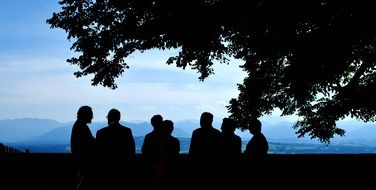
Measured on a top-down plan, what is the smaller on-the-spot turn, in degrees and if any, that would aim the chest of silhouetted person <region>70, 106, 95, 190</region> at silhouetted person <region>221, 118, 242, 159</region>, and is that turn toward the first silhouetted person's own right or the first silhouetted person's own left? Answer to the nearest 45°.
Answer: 0° — they already face them

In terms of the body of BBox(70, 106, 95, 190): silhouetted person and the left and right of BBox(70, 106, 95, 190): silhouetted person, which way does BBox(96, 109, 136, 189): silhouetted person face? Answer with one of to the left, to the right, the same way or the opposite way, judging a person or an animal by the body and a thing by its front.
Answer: to the left

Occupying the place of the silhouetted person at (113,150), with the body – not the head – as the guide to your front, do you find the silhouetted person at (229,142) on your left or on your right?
on your right

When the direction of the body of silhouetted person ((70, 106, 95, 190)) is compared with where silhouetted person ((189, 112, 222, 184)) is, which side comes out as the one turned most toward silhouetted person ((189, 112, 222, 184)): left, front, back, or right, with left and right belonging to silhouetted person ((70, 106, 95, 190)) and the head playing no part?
front

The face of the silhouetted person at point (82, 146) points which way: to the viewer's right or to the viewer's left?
to the viewer's right

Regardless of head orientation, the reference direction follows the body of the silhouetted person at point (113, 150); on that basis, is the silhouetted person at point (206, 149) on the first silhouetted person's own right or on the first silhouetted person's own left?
on the first silhouetted person's own right

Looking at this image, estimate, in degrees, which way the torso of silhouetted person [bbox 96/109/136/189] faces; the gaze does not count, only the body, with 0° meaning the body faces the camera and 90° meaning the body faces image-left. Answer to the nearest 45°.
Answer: approximately 180°

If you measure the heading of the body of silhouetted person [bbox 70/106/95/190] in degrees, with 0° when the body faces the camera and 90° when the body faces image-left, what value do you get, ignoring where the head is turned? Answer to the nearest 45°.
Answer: approximately 270°

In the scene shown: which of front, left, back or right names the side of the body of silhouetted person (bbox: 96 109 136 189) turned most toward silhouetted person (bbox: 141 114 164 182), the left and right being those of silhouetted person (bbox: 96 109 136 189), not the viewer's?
right

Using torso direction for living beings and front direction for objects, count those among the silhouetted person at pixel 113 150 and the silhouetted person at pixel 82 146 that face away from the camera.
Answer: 1

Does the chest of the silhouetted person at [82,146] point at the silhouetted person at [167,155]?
yes
